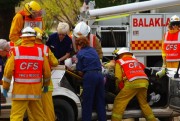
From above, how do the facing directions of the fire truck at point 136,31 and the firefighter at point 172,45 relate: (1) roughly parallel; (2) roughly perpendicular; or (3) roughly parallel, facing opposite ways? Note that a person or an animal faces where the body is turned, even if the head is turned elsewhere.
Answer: roughly perpendicular

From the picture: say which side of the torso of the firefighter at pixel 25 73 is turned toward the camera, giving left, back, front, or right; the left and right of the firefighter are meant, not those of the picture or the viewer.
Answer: back

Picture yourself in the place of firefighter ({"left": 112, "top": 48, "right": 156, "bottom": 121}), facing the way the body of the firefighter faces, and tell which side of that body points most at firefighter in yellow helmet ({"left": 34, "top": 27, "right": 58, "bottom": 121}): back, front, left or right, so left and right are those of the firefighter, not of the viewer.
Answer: left

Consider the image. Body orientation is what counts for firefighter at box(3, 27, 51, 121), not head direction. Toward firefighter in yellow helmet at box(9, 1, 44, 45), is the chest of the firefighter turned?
yes

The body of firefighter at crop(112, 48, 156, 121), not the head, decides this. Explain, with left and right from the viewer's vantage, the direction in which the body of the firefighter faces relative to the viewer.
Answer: facing away from the viewer and to the left of the viewer

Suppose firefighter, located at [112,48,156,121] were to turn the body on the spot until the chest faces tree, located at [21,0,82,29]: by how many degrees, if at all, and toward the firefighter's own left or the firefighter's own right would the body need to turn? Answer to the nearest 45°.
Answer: approximately 45° to the firefighter's own right

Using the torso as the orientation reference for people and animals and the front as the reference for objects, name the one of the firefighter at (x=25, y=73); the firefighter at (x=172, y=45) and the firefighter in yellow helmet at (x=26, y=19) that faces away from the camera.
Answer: the firefighter at (x=25, y=73)

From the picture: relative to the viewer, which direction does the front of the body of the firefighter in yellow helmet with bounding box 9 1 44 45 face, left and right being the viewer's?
facing the viewer and to the right of the viewer

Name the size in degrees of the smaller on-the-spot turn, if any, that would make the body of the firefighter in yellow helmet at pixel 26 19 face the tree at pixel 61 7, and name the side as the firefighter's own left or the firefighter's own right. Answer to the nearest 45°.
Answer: approximately 135° to the firefighter's own left
